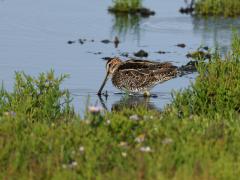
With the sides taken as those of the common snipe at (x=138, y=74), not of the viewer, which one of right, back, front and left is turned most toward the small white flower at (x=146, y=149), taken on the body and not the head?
left

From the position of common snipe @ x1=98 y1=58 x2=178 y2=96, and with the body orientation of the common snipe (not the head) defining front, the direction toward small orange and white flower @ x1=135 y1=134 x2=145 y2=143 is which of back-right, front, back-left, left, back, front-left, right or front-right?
left

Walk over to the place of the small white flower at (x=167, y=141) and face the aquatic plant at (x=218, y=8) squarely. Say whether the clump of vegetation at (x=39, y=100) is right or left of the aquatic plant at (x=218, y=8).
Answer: left

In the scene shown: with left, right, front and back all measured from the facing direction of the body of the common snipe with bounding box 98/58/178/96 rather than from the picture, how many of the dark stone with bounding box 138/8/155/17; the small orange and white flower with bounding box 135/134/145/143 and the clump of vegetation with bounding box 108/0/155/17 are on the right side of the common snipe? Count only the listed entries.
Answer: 2

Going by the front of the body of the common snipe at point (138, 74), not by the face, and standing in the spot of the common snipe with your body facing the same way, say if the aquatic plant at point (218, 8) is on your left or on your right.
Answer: on your right

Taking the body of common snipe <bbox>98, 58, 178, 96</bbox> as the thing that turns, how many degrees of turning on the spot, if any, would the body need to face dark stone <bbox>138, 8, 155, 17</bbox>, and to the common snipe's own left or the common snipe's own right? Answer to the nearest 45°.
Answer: approximately 90° to the common snipe's own right

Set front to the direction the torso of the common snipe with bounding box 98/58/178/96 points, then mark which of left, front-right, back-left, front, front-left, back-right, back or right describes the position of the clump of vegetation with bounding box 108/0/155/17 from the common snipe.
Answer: right

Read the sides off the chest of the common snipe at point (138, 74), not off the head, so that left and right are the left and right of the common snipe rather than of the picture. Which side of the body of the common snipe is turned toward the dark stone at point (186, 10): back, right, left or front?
right

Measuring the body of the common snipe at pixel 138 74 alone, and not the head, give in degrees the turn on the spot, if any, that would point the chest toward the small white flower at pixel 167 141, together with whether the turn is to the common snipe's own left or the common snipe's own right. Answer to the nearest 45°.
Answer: approximately 90° to the common snipe's own left

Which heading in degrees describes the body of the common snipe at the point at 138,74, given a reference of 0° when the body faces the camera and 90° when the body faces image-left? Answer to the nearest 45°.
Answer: approximately 90°
